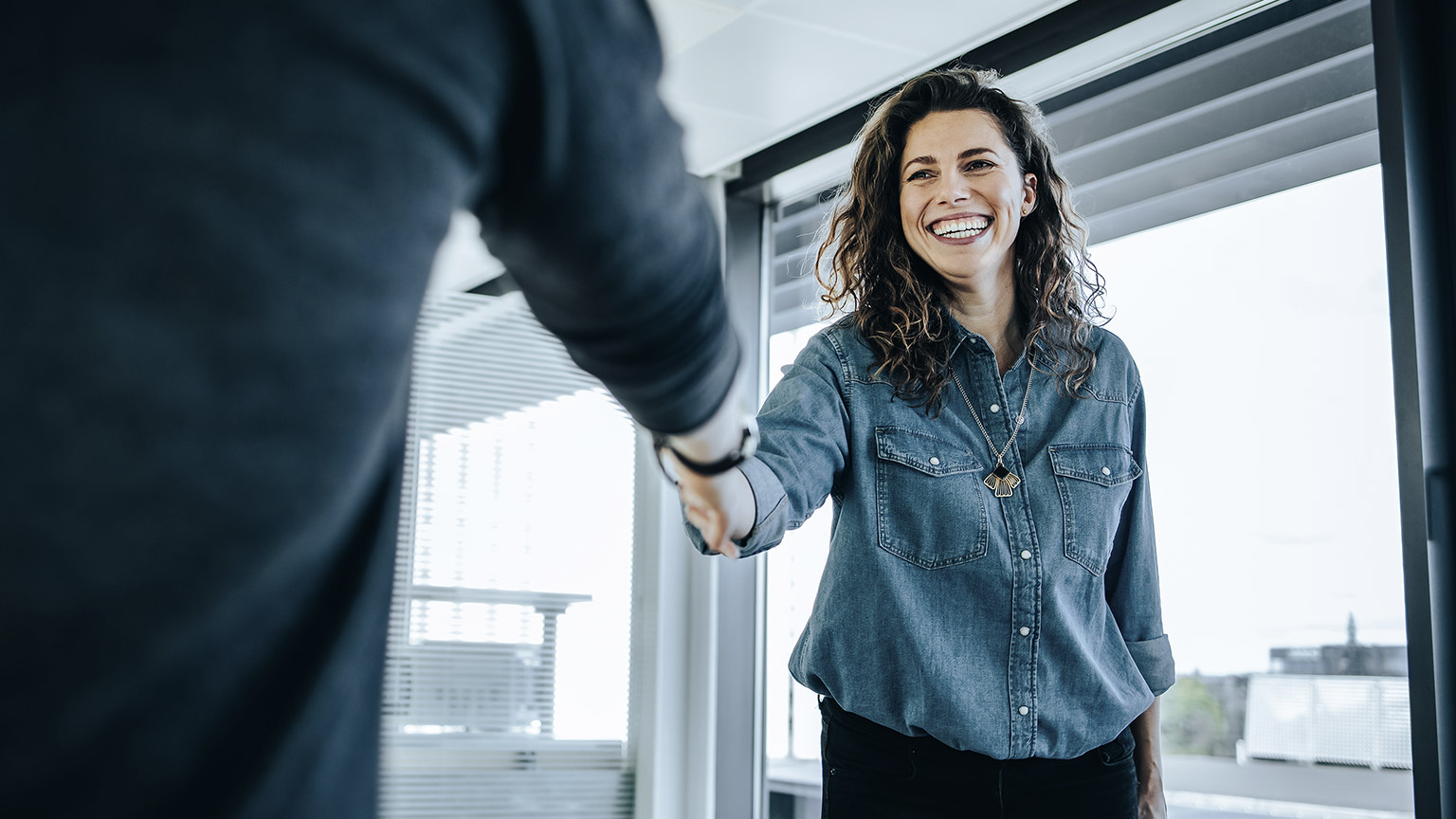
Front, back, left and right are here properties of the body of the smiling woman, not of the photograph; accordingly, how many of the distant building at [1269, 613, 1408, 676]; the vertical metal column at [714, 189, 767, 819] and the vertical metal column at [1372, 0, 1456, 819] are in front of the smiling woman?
0

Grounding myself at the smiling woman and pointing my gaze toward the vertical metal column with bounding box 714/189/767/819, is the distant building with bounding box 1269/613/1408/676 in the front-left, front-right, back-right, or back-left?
front-right

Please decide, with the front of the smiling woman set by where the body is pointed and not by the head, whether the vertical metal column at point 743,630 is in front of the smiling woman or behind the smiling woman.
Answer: behind

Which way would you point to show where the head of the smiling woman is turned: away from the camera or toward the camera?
toward the camera

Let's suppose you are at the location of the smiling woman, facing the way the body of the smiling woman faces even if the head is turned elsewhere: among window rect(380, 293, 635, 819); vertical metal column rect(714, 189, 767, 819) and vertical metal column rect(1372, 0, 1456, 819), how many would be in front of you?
0

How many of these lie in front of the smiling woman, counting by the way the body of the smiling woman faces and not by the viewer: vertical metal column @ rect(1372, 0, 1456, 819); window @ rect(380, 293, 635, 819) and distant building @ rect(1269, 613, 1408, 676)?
0

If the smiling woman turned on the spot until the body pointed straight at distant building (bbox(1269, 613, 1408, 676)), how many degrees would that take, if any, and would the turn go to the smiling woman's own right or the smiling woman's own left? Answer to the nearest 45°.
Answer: approximately 135° to the smiling woman's own left

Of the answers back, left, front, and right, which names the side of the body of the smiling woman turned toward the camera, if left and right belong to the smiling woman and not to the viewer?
front

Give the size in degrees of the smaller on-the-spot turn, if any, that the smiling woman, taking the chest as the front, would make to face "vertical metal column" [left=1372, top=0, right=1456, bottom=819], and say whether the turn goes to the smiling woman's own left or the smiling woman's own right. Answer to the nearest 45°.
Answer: approximately 135° to the smiling woman's own left
